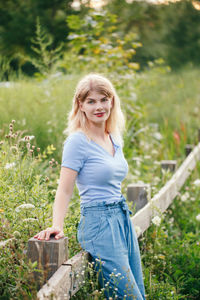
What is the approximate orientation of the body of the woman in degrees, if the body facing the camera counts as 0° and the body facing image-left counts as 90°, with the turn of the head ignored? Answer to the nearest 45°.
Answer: approximately 315°
